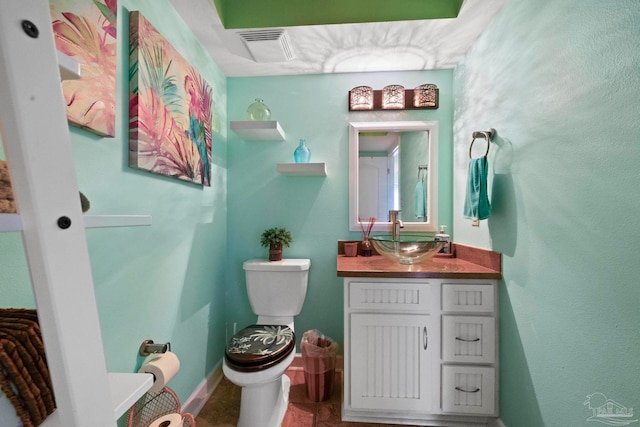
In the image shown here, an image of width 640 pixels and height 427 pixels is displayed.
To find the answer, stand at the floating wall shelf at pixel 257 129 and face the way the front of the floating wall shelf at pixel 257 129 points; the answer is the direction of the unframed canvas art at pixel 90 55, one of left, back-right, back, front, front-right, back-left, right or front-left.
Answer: front-right

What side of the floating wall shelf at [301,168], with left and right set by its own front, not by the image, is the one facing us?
front

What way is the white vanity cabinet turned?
toward the camera

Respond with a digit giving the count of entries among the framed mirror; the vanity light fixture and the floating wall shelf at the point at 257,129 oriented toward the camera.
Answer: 3

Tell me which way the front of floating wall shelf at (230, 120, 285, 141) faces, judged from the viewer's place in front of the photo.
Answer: facing the viewer

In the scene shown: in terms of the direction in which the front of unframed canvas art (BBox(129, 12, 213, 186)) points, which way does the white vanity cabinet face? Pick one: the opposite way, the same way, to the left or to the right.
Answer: to the right

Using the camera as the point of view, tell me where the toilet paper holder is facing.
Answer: facing the viewer and to the right of the viewer

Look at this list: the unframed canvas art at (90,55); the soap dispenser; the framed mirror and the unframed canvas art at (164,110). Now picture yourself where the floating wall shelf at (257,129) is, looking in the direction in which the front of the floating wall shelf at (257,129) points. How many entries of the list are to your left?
2
